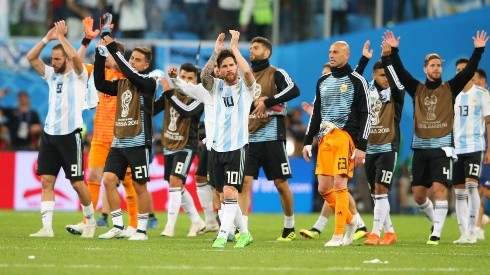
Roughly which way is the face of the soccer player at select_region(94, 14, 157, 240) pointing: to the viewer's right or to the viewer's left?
to the viewer's left

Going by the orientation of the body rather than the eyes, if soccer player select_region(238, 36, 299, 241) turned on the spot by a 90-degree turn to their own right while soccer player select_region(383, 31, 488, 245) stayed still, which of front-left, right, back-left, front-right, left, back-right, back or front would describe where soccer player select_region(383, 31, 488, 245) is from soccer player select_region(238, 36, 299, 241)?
back-right

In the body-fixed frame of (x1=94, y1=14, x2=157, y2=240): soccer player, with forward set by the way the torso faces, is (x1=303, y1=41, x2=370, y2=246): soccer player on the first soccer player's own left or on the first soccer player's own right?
on the first soccer player's own left

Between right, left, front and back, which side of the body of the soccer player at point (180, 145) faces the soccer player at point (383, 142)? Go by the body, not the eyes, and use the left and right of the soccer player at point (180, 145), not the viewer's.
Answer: left

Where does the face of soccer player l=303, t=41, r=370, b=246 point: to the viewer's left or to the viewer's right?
to the viewer's left
